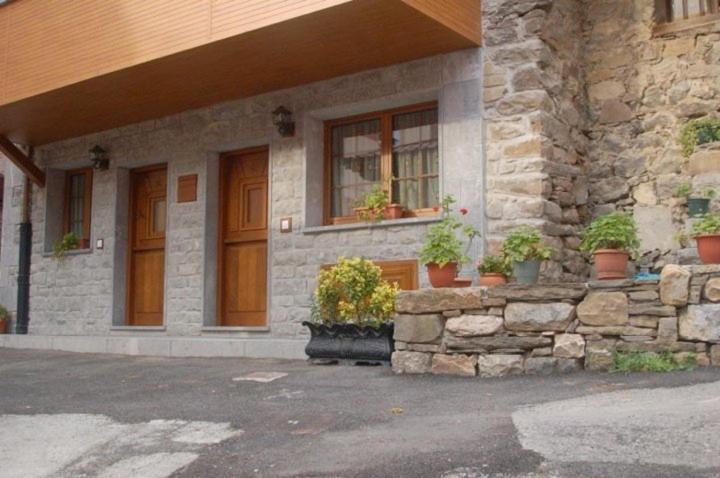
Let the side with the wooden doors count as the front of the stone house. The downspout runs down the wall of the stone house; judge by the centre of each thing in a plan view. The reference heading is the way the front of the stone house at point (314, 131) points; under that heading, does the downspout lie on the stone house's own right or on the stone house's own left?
on the stone house's own right

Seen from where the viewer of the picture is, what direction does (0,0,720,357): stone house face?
facing the viewer and to the left of the viewer

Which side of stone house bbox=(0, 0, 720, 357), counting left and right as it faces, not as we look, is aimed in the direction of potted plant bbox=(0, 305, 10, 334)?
right

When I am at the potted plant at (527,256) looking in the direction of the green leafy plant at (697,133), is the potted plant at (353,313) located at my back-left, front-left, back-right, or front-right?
back-left

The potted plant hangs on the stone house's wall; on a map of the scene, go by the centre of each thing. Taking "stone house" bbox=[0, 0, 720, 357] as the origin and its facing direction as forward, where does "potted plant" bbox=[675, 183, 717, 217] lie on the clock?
The potted plant is roughly at 8 o'clock from the stone house.

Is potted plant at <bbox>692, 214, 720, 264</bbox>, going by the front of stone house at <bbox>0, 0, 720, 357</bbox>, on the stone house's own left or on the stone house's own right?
on the stone house's own left

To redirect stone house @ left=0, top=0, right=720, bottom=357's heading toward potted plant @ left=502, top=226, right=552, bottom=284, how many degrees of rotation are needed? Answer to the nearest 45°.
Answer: approximately 90° to its left

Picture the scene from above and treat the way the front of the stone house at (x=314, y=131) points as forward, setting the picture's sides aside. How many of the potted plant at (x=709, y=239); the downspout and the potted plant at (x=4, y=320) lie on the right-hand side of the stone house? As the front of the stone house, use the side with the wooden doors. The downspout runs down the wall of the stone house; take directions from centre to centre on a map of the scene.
2

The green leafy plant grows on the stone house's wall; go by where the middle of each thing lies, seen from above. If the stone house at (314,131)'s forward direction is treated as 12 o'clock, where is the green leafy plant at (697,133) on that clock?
The green leafy plant is roughly at 8 o'clock from the stone house.
